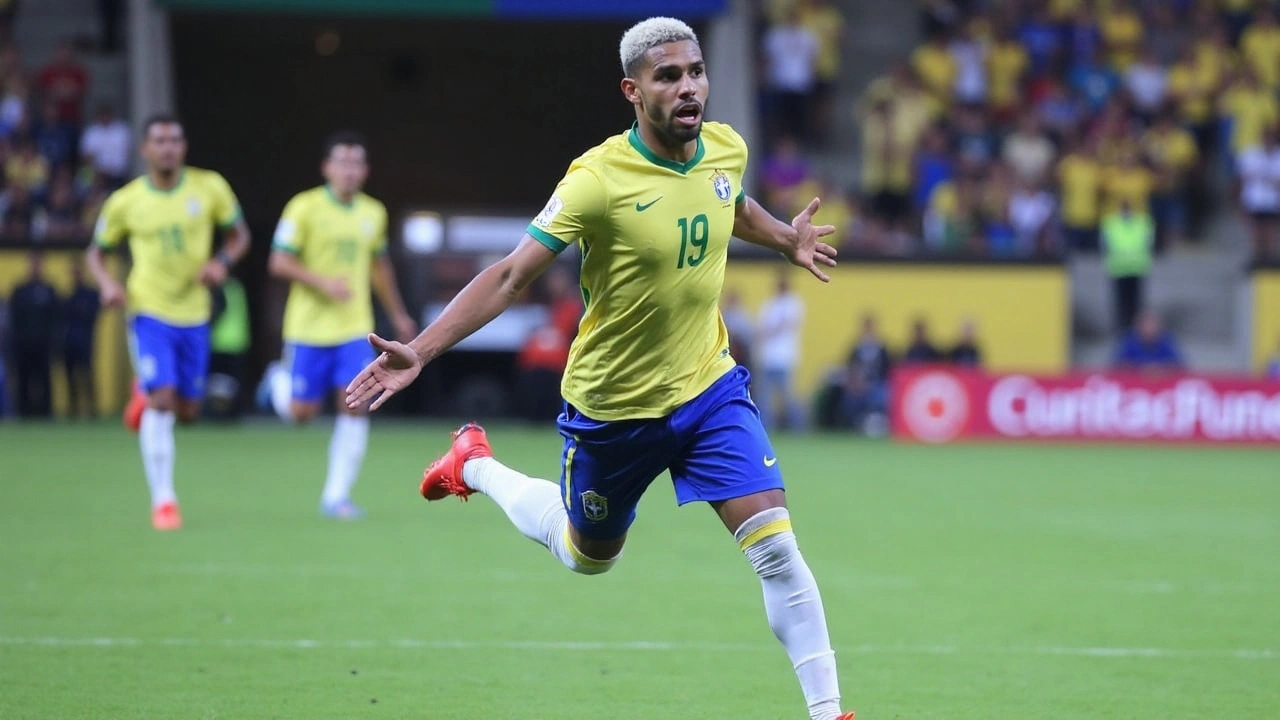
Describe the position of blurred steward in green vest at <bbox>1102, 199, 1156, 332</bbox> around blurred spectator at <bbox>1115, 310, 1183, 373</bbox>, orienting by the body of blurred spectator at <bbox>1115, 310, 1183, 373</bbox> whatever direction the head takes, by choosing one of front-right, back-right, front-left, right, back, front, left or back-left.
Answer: back

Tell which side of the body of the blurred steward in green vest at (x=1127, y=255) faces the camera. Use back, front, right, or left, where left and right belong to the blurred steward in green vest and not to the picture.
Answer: front

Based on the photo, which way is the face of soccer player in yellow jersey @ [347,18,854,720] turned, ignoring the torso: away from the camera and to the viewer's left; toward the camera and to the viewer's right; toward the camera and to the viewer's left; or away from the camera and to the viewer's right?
toward the camera and to the viewer's right

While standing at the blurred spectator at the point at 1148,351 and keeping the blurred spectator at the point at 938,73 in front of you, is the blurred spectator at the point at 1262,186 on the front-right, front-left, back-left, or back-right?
front-right

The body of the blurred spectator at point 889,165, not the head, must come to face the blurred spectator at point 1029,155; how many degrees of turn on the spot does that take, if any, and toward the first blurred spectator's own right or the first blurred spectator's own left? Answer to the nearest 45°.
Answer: approximately 90° to the first blurred spectator's own left

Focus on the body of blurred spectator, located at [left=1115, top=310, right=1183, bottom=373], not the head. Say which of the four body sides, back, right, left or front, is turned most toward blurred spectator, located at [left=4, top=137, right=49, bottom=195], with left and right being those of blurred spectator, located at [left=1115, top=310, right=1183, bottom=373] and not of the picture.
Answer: right

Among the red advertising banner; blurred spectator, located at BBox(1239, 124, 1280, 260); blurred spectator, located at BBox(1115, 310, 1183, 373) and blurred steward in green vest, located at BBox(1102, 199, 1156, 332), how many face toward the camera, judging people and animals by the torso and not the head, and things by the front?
4

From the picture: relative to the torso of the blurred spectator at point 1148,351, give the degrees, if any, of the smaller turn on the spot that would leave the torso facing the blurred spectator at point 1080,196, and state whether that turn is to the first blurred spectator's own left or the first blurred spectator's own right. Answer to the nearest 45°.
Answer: approximately 135° to the first blurred spectator's own right

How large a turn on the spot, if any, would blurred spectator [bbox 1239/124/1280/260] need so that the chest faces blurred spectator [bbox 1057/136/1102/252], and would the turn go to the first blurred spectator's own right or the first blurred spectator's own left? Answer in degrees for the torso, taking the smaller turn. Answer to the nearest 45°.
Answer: approximately 45° to the first blurred spectator's own right

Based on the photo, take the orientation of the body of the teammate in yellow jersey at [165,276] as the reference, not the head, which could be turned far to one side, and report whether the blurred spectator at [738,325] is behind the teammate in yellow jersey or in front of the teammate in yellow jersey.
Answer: behind

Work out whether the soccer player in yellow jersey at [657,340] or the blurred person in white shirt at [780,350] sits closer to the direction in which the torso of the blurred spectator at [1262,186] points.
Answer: the soccer player in yellow jersey
